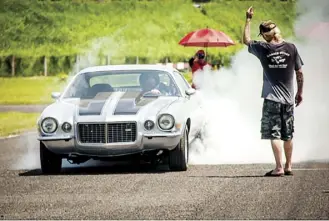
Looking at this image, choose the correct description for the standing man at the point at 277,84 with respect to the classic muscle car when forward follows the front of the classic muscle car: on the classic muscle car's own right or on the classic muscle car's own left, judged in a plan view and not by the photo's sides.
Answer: on the classic muscle car's own left

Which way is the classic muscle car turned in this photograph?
toward the camera
